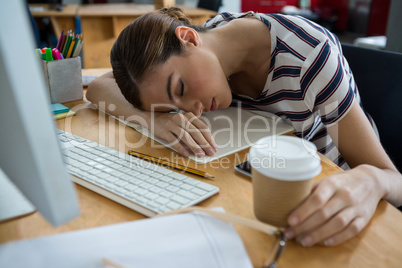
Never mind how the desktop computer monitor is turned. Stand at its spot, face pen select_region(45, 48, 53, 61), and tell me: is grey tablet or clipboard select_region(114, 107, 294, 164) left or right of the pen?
right

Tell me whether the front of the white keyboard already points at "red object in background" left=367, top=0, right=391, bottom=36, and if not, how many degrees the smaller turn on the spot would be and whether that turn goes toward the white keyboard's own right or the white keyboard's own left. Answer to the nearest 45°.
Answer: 0° — it already faces it

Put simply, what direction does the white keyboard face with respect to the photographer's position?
facing away from the viewer and to the right of the viewer

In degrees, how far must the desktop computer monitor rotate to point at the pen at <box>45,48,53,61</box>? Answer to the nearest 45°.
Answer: approximately 45° to its left

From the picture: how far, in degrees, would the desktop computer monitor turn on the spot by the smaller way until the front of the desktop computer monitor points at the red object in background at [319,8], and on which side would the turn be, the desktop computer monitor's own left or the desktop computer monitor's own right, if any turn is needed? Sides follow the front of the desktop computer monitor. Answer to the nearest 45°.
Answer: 0° — it already faces it

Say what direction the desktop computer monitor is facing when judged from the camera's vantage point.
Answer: facing away from the viewer and to the right of the viewer

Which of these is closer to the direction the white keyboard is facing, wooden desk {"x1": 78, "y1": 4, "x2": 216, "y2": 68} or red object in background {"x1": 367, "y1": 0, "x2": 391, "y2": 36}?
the red object in background
